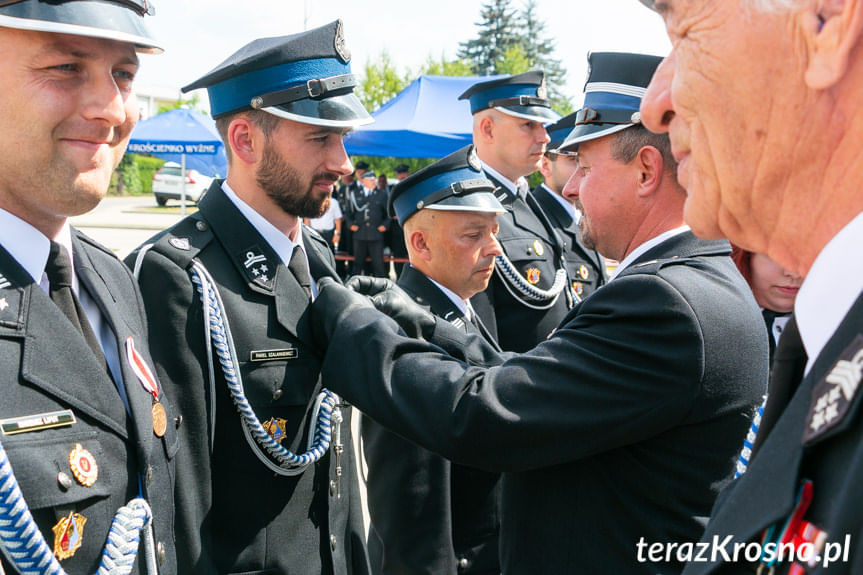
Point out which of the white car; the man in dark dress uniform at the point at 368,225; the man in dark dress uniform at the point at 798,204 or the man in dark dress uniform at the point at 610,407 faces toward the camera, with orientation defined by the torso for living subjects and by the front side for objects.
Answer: the man in dark dress uniform at the point at 368,225

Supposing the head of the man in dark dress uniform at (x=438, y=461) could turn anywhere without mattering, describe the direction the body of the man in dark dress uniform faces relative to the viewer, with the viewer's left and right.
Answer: facing the viewer and to the right of the viewer

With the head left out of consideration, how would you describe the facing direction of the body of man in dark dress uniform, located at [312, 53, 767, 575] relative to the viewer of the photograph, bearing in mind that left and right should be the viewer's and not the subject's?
facing to the left of the viewer

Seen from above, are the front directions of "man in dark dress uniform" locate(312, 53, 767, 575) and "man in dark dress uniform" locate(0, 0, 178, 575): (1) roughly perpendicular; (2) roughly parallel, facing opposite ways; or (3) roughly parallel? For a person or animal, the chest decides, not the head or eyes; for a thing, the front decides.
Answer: roughly parallel, facing opposite ways

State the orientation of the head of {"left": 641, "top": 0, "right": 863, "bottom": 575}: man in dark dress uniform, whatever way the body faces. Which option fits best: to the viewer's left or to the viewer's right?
to the viewer's left

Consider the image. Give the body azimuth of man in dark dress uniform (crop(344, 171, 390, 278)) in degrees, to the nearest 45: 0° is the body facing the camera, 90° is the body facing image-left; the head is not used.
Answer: approximately 0°

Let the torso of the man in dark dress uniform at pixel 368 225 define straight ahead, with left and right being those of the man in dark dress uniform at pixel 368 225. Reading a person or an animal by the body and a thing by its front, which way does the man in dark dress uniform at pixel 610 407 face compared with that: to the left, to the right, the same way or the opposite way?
to the right

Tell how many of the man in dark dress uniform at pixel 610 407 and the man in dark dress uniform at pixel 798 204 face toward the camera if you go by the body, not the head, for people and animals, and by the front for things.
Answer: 0

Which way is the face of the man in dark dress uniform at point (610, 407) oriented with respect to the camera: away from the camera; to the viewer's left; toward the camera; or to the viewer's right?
to the viewer's left

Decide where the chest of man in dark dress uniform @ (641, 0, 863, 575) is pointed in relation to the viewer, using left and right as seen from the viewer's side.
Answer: facing to the left of the viewer

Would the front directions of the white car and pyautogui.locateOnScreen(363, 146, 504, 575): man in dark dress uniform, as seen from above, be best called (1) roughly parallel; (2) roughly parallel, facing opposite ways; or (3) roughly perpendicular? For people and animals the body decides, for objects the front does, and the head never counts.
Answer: roughly perpendicular

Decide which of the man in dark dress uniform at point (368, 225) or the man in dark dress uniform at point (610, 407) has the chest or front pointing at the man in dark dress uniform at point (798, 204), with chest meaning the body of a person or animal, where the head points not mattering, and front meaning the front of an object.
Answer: the man in dark dress uniform at point (368, 225)

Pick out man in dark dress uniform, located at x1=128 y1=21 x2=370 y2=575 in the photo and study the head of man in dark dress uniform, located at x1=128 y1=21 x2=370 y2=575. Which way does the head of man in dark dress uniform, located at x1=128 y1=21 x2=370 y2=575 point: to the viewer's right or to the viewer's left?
to the viewer's right

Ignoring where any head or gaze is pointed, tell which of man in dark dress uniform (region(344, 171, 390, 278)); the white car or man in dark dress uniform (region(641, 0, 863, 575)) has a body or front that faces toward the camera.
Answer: man in dark dress uniform (region(344, 171, 390, 278))

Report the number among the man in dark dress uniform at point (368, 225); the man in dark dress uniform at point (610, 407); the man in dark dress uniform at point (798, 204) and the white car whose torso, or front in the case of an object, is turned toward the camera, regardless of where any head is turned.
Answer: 1

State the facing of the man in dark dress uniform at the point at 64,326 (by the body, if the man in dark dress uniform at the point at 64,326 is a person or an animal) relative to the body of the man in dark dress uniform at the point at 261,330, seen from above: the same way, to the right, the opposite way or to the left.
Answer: the same way

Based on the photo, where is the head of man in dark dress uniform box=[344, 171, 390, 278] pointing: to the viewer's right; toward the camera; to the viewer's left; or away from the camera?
toward the camera
